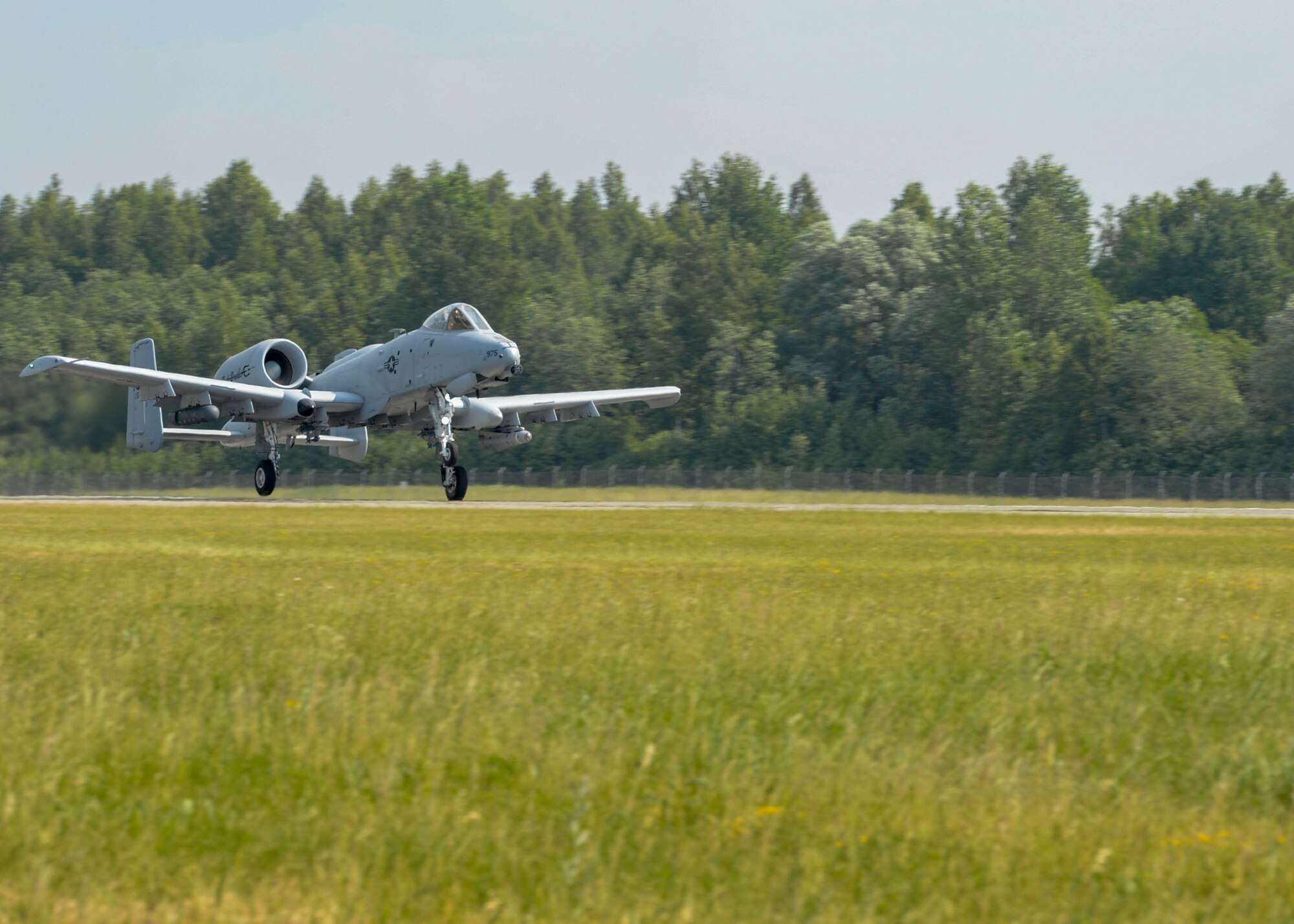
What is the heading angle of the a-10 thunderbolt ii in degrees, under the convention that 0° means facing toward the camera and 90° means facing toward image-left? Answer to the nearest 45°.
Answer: approximately 315°
